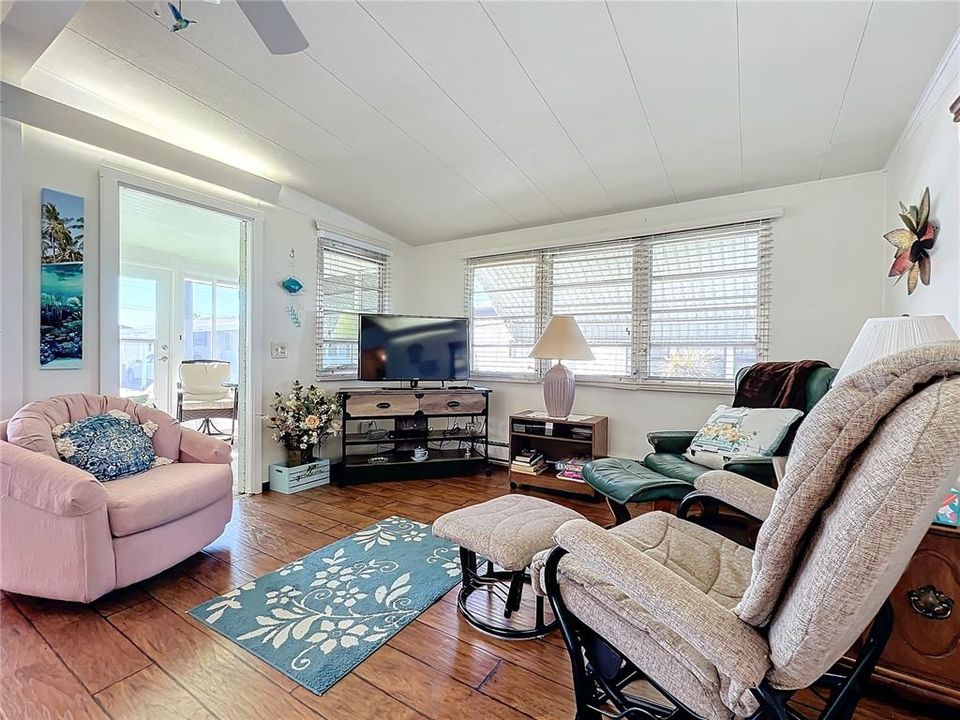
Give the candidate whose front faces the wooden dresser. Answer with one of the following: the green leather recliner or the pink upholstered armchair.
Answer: the pink upholstered armchair

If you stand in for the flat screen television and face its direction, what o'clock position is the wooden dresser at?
The wooden dresser is roughly at 11 o'clock from the flat screen television.

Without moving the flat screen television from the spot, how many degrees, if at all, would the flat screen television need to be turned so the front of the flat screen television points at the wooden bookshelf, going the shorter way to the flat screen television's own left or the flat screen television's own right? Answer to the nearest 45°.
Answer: approximately 45° to the flat screen television's own left

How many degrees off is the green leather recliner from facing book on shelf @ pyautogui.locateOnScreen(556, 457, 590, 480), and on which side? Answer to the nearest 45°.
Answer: approximately 90° to its right

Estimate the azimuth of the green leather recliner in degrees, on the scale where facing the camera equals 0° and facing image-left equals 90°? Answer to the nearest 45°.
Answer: approximately 45°

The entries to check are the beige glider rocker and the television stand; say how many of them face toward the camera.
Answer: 1

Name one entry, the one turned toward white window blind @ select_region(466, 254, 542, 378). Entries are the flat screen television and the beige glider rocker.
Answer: the beige glider rocker

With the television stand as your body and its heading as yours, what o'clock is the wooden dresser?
The wooden dresser is roughly at 11 o'clock from the television stand.

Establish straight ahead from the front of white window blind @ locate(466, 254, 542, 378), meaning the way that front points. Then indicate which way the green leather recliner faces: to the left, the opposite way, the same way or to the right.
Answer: to the right

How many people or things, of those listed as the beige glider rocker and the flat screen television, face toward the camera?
1

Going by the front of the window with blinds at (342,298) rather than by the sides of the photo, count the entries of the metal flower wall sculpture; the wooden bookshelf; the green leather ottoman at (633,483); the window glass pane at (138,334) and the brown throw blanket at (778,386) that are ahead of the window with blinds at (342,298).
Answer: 4

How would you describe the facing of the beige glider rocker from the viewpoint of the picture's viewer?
facing away from the viewer and to the left of the viewer
